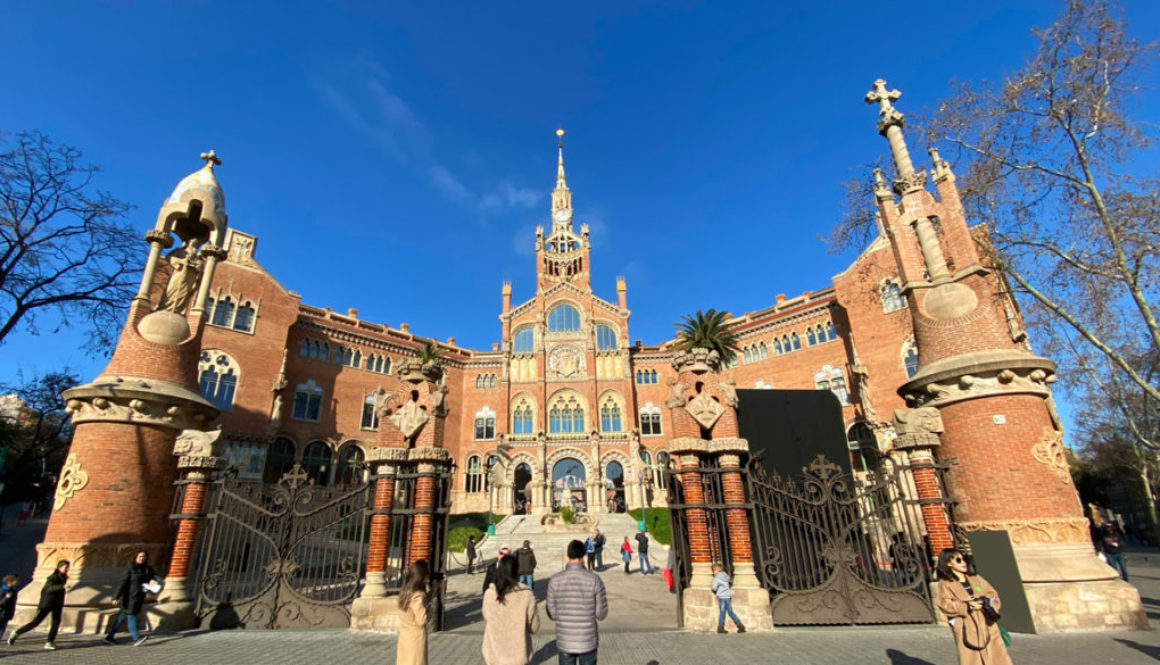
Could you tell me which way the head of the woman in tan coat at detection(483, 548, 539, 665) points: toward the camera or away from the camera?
away from the camera

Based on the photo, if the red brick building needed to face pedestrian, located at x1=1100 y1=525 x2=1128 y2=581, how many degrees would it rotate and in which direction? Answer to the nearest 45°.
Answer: approximately 45° to its left

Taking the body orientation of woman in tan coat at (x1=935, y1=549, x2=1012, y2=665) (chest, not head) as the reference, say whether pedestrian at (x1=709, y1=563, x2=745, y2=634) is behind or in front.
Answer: behind

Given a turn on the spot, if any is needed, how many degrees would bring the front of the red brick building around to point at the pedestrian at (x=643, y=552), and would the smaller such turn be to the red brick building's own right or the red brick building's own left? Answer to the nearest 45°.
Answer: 0° — it already faces them

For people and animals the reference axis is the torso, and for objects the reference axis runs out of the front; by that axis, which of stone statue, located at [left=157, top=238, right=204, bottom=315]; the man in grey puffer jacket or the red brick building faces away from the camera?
the man in grey puffer jacket

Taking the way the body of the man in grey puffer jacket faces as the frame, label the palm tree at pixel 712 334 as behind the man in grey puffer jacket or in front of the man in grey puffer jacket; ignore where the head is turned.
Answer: in front

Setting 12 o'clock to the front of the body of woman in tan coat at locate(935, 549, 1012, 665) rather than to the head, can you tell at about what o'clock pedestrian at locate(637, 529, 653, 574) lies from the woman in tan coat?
The pedestrian is roughly at 6 o'clock from the woman in tan coat.

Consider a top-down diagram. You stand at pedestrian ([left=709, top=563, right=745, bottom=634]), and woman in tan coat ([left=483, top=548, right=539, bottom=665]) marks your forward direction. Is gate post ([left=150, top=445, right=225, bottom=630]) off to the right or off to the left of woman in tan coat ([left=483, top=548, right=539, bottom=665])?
right

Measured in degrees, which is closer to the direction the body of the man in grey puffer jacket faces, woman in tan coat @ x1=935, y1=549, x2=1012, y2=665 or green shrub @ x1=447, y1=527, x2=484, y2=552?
the green shrub

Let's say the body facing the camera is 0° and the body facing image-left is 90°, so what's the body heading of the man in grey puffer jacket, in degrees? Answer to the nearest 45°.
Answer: approximately 180°
